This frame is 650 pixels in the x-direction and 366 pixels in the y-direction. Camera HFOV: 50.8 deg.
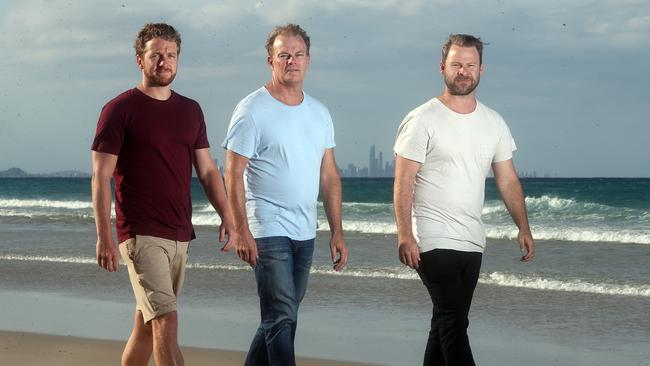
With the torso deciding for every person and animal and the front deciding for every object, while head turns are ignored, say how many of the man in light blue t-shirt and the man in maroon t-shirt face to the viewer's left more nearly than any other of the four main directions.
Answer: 0

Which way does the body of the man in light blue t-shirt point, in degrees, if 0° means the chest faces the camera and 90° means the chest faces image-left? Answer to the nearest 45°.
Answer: approximately 315°

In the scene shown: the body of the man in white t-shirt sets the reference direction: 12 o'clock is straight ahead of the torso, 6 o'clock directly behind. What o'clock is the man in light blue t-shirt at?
The man in light blue t-shirt is roughly at 4 o'clock from the man in white t-shirt.

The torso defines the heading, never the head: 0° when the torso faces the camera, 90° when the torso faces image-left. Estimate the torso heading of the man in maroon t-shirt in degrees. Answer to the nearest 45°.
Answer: approximately 315°

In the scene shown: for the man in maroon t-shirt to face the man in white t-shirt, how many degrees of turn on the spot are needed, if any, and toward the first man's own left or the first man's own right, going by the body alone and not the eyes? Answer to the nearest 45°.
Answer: approximately 45° to the first man's own left

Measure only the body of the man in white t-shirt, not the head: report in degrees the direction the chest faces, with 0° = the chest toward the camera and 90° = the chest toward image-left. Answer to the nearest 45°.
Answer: approximately 315°

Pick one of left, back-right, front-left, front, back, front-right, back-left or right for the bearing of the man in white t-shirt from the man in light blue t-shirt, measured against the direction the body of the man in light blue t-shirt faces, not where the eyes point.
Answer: front-left
